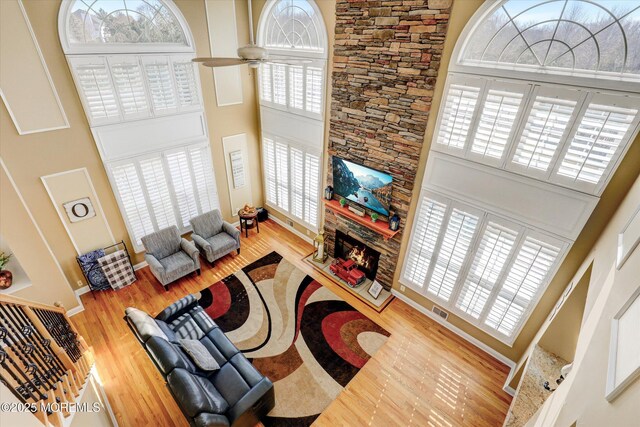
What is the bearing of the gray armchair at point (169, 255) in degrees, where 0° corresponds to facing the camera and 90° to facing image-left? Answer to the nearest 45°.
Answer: approximately 315°

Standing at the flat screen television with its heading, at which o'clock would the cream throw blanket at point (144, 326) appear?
The cream throw blanket is roughly at 12 o'clock from the flat screen television.

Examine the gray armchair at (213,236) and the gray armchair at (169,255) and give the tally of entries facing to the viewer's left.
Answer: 0

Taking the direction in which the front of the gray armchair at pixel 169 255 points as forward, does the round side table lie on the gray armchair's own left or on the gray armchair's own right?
on the gray armchair's own left

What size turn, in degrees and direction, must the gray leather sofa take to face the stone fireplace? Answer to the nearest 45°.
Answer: approximately 45° to its right

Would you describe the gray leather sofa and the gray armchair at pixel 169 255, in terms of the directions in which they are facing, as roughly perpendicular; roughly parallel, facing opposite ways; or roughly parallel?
roughly perpendicular

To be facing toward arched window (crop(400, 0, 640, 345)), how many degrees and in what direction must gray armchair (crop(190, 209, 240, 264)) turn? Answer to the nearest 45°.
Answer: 0° — it already faces it

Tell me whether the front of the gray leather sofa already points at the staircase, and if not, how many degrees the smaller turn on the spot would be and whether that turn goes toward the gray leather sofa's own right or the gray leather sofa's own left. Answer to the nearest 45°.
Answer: approximately 135° to the gray leather sofa's own left

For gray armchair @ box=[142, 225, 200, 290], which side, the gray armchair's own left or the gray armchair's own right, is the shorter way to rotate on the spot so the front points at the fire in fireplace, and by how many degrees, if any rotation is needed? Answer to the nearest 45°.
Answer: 0° — it already faces it

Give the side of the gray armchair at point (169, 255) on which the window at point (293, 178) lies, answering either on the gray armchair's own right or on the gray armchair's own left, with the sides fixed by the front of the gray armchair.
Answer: on the gray armchair's own left

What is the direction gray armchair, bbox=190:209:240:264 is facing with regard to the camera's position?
facing the viewer and to the right of the viewer

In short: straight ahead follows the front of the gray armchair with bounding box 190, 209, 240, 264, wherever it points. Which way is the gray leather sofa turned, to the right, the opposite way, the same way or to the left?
to the left

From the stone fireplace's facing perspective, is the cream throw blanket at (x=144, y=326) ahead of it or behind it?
ahead

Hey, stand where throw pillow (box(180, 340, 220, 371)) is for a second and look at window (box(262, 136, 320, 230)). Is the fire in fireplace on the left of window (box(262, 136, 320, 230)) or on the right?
right

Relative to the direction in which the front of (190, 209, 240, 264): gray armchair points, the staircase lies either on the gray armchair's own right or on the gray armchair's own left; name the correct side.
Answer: on the gray armchair's own right
